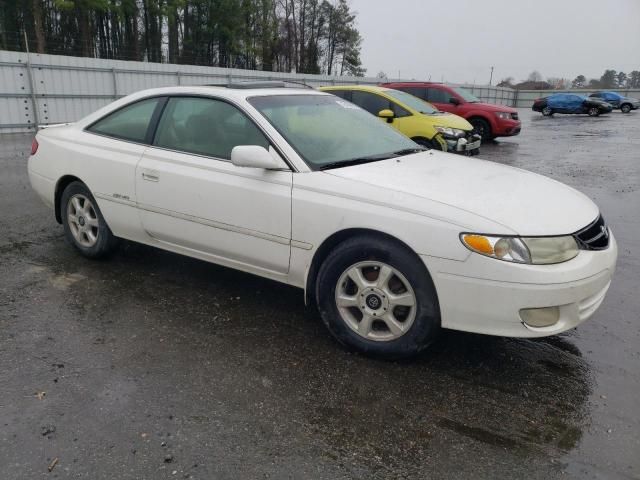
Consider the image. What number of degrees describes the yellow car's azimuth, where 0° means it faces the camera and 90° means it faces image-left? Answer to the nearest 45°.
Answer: approximately 315°

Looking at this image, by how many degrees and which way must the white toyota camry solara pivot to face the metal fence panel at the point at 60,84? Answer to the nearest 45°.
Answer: approximately 180°

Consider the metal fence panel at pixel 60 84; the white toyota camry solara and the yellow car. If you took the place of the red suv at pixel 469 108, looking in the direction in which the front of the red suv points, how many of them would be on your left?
0

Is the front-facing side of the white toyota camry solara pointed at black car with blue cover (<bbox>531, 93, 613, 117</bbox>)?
no

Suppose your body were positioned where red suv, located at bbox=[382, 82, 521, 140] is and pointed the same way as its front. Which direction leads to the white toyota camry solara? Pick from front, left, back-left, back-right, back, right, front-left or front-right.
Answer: front-right

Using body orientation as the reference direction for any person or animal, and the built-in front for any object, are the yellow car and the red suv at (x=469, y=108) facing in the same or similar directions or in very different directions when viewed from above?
same or similar directions

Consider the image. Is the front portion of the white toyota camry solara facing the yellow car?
no

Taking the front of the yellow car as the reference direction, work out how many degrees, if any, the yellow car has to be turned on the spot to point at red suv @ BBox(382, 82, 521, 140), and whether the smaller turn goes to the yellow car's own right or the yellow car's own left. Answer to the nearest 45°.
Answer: approximately 135° to the yellow car's own left

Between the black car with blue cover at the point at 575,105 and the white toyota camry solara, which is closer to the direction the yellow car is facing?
the white toyota camry solara

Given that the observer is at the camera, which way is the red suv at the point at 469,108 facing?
facing the viewer and to the right of the viewer
